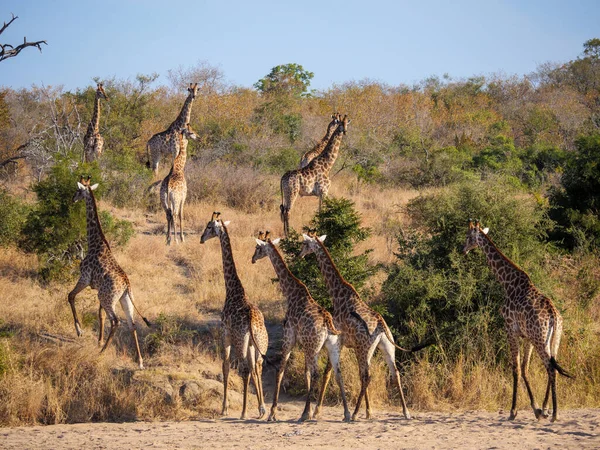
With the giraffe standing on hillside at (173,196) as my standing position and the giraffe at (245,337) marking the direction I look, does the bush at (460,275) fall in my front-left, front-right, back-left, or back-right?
front-left

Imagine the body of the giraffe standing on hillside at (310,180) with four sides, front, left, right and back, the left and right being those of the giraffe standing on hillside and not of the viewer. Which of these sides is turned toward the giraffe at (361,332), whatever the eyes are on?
right

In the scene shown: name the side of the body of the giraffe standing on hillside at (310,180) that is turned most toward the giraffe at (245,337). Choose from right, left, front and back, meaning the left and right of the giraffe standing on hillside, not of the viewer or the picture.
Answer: right

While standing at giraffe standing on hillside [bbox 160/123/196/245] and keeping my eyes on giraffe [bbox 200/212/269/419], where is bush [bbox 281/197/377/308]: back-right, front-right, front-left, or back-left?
front-left

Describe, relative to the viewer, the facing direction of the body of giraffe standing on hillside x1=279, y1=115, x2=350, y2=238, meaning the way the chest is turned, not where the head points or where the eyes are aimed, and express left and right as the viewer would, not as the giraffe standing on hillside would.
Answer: facing to the right of the viewer

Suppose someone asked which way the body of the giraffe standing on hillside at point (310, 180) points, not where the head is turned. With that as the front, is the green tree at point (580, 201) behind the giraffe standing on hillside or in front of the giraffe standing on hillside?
in front

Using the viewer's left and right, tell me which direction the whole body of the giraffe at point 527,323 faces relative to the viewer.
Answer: facing away from the viewer and to the left of the viewer

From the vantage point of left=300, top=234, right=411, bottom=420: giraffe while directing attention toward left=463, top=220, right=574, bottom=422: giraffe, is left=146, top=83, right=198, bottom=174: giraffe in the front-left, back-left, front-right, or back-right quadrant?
back-left

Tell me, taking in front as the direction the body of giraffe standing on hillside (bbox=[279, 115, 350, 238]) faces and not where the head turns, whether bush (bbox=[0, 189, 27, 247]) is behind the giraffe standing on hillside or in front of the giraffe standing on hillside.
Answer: behind

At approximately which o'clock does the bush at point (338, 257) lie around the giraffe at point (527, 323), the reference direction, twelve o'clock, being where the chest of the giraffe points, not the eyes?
The bush is roughly at 12 o'clock from the giraffe.

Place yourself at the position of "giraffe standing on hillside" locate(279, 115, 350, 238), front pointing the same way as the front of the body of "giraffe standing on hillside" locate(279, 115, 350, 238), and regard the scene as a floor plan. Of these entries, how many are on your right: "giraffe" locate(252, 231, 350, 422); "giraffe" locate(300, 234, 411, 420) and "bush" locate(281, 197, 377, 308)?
3

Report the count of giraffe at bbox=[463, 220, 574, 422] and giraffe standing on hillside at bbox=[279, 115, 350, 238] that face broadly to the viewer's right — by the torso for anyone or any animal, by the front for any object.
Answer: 1

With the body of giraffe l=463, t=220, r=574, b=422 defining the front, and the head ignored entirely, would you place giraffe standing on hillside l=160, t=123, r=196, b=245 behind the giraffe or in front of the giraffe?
in front

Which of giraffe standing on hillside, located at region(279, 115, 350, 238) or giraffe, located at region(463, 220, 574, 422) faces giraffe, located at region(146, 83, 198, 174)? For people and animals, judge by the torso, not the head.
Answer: giraffe, located at region(463, 220, 574, 422)

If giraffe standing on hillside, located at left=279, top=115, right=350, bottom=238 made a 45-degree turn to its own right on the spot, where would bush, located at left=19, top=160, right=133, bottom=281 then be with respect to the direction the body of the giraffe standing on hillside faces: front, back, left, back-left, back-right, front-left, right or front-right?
right
